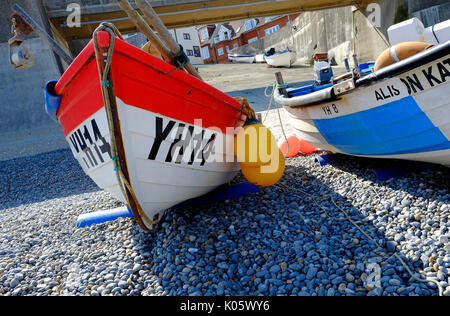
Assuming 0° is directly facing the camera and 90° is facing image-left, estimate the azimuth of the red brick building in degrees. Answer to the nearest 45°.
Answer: approximately 45°

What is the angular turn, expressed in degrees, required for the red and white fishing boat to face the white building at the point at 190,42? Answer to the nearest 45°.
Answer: approximately 135° to its right

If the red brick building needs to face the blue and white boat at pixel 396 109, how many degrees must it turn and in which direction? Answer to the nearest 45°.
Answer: approximately 45° to its left

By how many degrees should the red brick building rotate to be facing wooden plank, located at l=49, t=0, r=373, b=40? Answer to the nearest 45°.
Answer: approximately 45° to its left

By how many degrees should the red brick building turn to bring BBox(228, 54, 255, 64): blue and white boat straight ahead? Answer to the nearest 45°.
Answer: approximately 45° to its left
